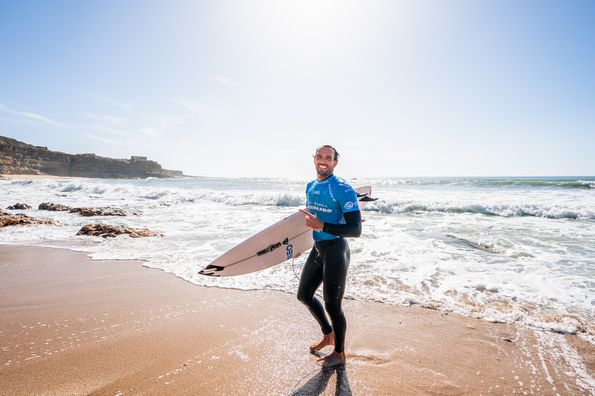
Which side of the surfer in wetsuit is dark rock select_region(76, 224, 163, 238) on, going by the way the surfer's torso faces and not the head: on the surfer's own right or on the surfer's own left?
on the surfer's own right

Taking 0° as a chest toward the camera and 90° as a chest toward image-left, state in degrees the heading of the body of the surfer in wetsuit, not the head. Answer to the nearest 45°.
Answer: approximately 45°

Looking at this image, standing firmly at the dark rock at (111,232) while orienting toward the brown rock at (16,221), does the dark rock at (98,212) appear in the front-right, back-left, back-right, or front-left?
front-right

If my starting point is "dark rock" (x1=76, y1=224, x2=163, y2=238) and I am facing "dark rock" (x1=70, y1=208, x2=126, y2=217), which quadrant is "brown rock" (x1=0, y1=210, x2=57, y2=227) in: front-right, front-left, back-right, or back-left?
front-left

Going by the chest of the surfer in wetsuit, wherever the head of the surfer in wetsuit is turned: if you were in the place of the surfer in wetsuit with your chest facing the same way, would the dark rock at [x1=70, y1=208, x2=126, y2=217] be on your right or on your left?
on your right

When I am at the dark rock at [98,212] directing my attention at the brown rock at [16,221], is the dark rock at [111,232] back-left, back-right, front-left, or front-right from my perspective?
front-left
